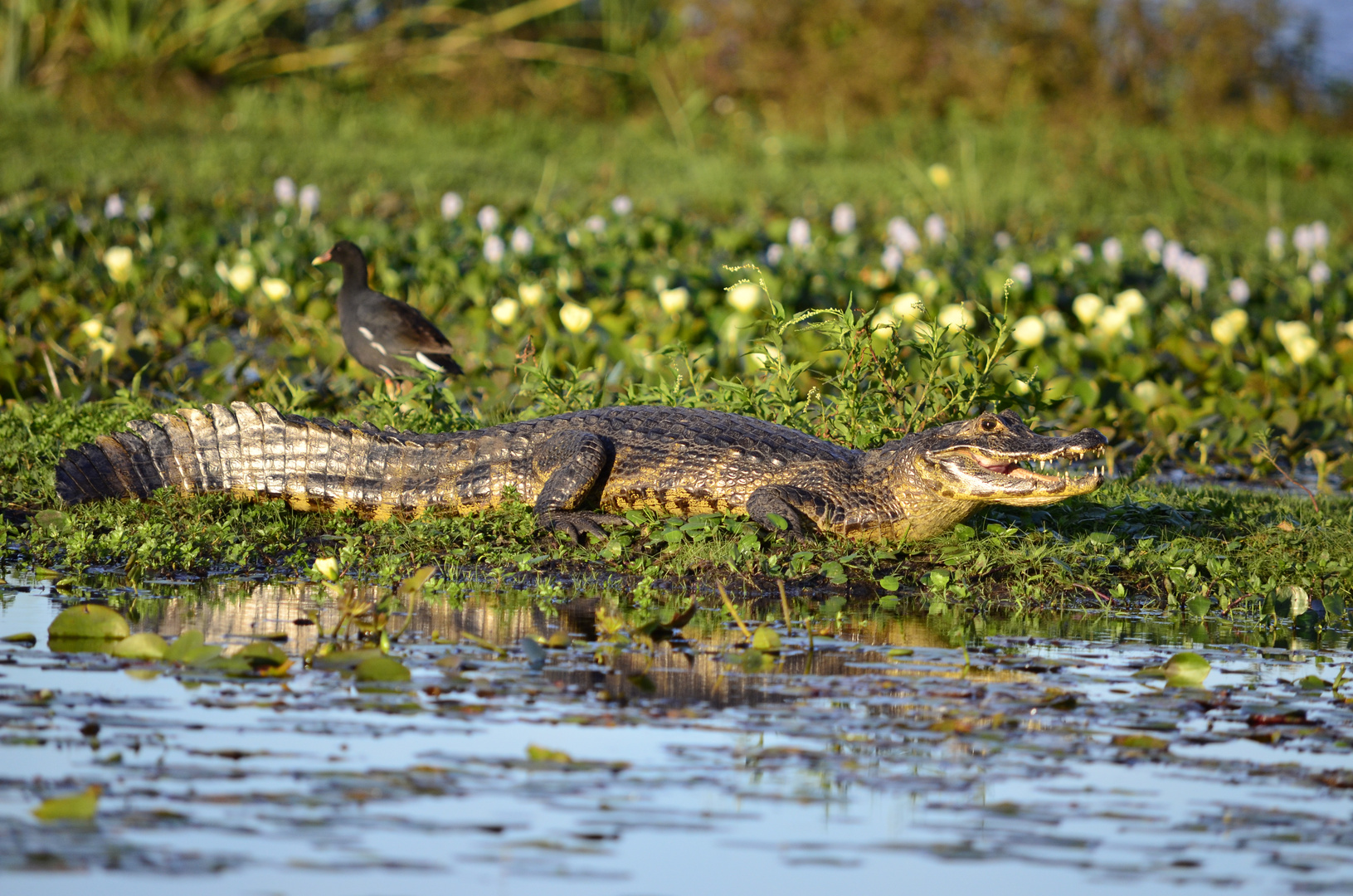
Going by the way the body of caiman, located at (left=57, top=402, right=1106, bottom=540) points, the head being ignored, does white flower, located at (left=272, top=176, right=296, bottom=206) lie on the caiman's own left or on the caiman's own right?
on the caiman's own left

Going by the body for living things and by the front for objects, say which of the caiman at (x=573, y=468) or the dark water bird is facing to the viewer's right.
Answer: the caiman

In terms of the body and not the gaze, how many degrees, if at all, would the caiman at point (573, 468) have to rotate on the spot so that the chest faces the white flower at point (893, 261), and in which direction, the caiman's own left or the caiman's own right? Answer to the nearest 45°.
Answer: approximately 45° to the caiman's own left

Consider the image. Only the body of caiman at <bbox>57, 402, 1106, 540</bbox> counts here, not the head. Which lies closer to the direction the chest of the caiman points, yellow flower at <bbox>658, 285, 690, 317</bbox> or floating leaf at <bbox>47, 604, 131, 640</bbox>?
the yellow flower

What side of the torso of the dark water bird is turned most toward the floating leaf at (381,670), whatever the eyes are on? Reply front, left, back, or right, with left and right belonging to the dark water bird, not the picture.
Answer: left

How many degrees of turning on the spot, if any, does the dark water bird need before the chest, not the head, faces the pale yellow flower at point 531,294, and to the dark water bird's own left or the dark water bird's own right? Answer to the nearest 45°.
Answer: approximately 135° to the dark water bird's own right

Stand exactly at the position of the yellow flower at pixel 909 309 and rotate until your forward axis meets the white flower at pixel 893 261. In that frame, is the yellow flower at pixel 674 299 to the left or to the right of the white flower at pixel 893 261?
left

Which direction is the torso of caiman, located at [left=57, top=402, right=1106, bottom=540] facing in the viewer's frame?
to the viewer's right

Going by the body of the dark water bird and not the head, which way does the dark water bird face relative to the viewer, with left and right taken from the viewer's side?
facing to the left of the viewer

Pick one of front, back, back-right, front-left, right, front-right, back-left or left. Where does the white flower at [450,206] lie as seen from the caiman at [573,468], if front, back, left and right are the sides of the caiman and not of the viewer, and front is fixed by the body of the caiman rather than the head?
left

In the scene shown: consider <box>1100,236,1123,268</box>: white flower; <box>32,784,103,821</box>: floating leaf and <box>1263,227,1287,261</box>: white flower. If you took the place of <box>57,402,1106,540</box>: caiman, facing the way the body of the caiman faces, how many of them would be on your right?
1

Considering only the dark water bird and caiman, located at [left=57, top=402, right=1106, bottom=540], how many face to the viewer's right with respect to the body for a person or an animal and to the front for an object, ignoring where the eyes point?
1

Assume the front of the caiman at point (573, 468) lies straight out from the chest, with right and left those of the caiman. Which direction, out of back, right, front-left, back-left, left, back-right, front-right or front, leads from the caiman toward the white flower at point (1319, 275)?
front-left
